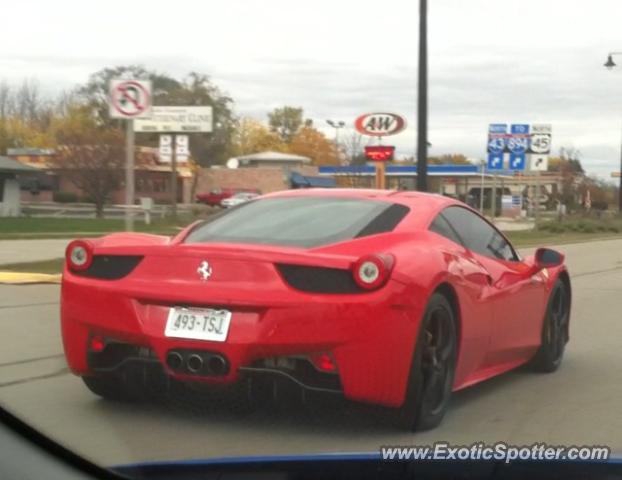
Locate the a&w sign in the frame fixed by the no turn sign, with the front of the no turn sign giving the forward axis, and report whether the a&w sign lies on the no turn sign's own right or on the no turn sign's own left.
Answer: on the no turn sign's own left

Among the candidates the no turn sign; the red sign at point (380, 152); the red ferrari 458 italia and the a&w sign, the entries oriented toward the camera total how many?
3

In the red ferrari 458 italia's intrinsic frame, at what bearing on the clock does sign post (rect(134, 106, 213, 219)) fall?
The sign post is roughly at 10 o'clock from the red ferrari 458 italia.

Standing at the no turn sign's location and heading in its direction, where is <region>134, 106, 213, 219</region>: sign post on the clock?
The sign post is roughly at 6 o'clock from the no turn sign.

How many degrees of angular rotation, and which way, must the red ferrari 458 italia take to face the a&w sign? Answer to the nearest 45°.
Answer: approximately 45° to its left

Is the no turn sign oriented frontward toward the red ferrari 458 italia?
yes

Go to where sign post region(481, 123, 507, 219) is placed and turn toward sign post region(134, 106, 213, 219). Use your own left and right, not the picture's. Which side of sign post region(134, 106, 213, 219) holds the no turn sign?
left

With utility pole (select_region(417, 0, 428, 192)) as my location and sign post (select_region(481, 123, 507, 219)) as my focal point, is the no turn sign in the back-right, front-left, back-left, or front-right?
back-left

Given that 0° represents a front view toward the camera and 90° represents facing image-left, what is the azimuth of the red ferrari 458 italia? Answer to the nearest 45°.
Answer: approximately 225°
